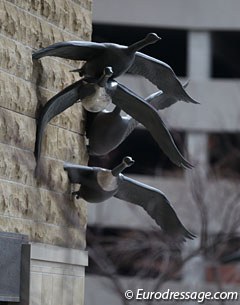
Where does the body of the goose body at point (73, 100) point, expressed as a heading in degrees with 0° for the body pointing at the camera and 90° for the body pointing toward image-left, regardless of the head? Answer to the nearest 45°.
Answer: approximately 315°

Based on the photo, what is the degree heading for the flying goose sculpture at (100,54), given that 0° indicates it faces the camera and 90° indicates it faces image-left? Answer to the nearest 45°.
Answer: approximately 315°

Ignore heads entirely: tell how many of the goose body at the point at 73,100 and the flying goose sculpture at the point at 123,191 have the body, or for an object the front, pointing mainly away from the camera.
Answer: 0

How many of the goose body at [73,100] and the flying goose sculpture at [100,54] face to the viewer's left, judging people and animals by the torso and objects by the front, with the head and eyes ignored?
0

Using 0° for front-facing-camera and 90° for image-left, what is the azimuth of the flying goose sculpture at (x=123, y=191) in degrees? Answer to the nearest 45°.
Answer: approximately 315°

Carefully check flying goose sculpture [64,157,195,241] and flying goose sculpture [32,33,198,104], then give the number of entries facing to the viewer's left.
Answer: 0
